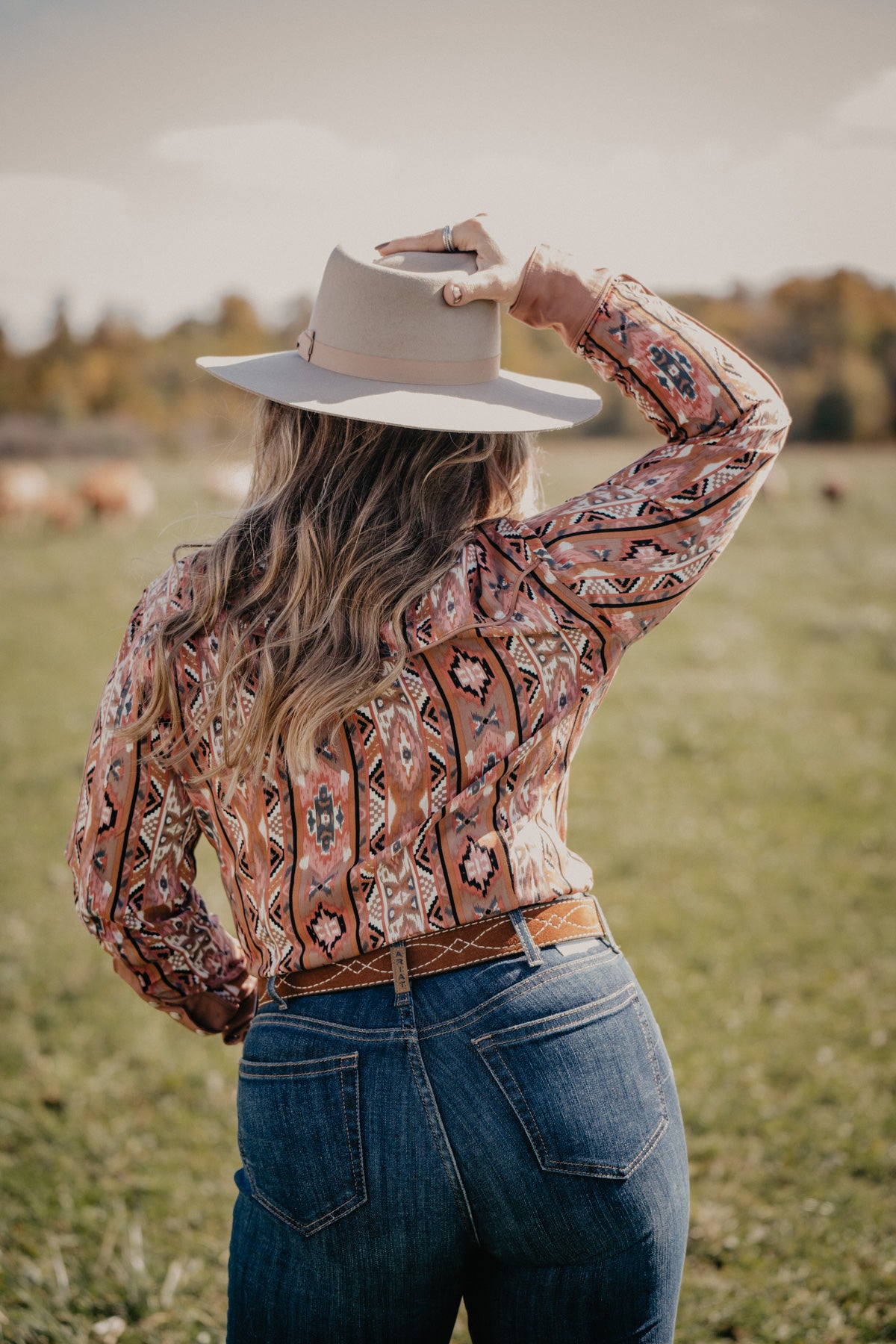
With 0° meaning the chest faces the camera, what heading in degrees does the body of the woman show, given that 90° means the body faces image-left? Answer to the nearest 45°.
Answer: approximately 180°

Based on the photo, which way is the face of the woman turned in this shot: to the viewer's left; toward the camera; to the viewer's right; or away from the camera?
away from the camera

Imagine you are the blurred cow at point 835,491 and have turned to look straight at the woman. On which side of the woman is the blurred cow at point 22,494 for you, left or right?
right

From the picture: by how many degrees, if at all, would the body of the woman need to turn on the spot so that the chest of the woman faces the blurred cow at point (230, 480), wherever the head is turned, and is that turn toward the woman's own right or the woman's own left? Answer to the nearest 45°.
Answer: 0° — they already face it
